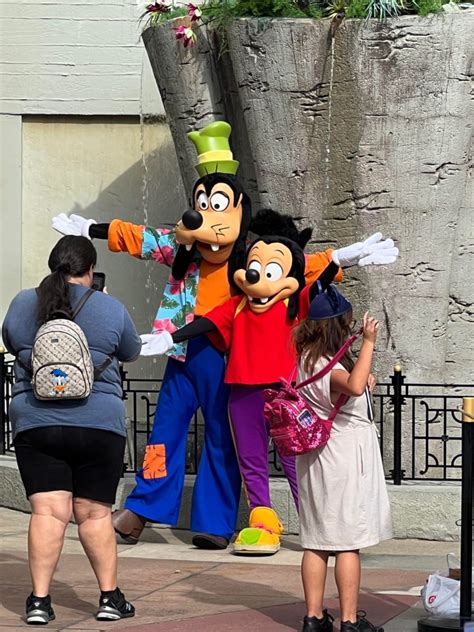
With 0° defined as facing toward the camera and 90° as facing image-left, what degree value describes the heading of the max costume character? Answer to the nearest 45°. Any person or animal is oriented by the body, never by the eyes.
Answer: approximately 45°

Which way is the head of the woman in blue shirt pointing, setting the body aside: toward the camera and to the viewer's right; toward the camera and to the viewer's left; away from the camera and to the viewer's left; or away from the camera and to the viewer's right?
away from the camera and to the viewer's right

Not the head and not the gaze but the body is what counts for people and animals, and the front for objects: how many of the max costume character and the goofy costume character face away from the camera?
0

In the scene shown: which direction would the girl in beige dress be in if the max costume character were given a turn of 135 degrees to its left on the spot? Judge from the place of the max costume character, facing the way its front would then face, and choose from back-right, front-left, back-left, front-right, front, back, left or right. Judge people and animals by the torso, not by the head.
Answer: right

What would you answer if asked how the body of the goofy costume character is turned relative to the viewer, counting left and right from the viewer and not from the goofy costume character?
facing the viewer and to the left of the viewer
